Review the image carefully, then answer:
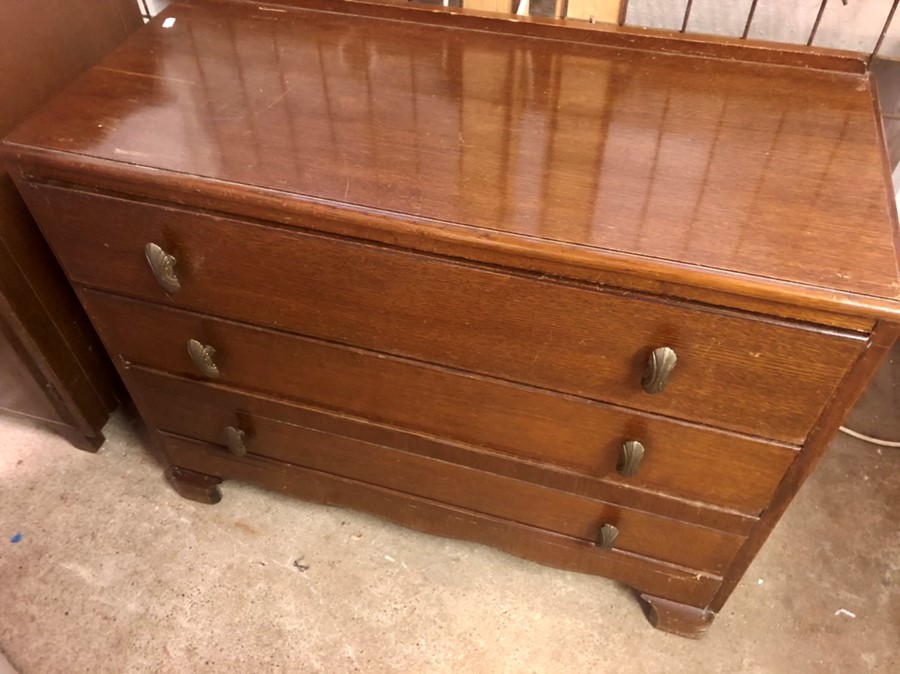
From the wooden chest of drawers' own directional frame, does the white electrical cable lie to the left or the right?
on its left

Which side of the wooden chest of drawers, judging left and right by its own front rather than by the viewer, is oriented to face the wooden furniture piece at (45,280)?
right

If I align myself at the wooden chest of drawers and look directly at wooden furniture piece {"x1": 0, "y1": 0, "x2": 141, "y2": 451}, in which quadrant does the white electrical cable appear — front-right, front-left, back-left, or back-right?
back-right

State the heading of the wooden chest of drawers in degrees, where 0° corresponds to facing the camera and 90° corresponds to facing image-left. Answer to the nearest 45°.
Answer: approximately 0°
